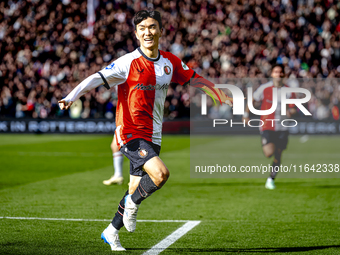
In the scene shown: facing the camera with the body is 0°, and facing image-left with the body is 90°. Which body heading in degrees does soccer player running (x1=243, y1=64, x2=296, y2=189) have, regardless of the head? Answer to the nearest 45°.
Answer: approximately 0°

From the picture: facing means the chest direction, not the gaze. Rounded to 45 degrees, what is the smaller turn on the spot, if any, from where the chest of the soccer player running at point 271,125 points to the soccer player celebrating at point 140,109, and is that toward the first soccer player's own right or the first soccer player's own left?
0° — they already face them
